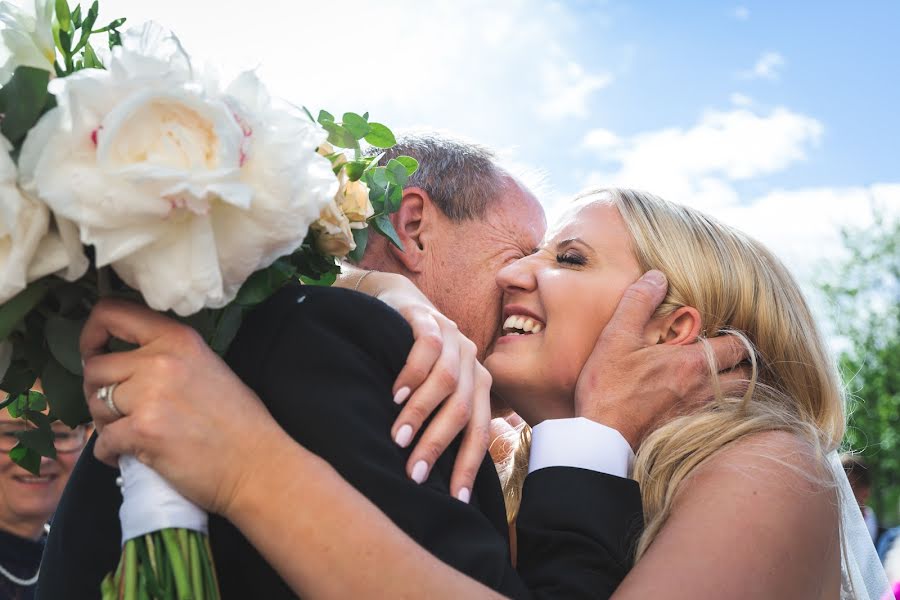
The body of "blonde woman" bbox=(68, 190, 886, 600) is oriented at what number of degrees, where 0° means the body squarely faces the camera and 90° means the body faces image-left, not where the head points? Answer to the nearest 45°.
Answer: approximately 90°
